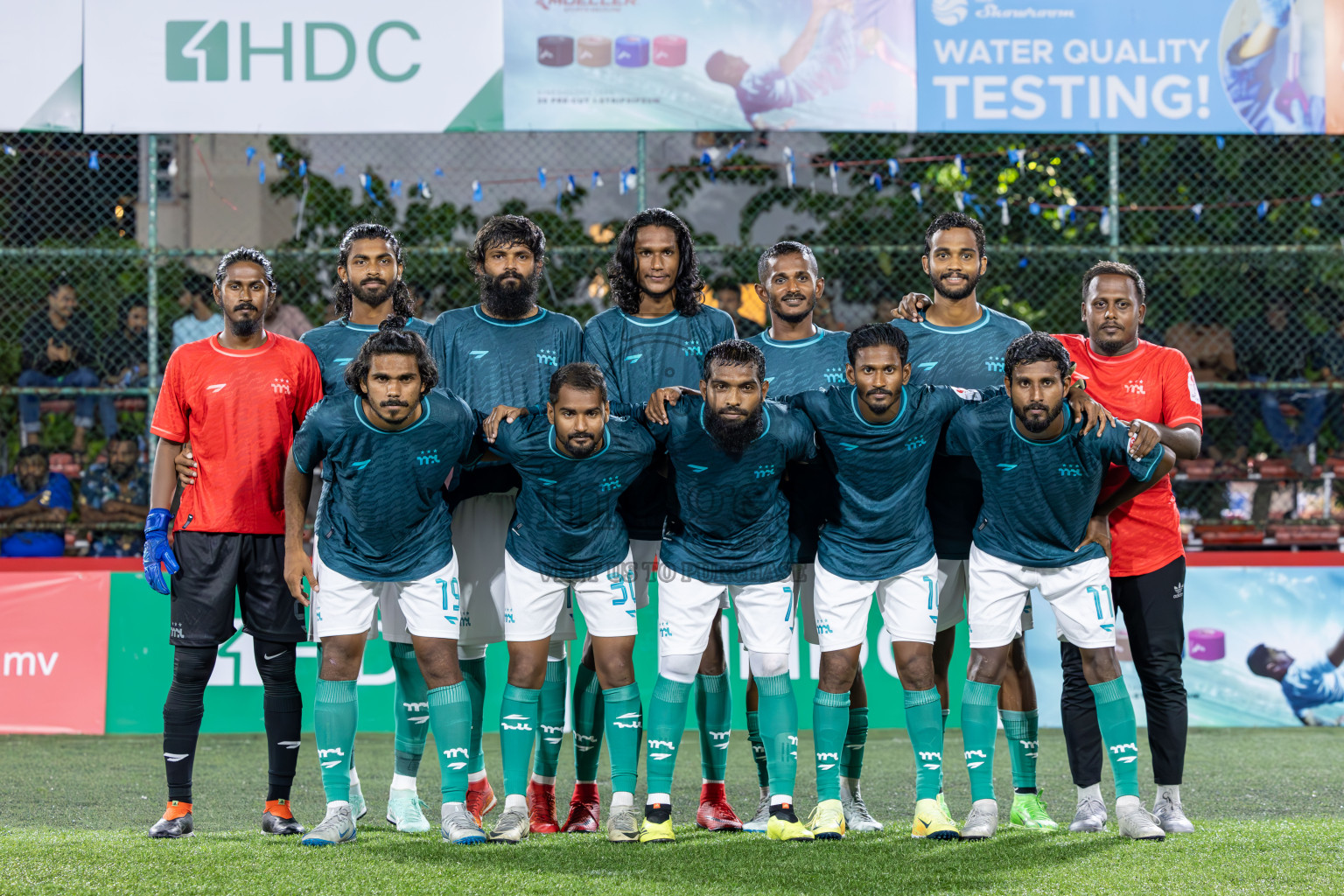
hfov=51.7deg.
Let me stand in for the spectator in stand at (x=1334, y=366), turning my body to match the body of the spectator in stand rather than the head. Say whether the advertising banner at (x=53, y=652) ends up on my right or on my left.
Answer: on my right

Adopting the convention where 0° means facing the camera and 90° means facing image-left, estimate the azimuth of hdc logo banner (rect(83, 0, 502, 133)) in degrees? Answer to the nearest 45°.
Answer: approximately 0°

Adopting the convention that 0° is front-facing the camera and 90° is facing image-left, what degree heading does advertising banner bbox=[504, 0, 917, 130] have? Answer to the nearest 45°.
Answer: approximately 0°

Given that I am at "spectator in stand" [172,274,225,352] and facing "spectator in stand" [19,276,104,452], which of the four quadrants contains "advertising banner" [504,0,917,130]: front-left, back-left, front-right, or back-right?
back-left
